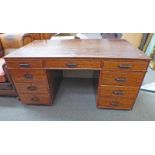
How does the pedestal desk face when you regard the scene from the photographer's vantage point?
facing the viewer
